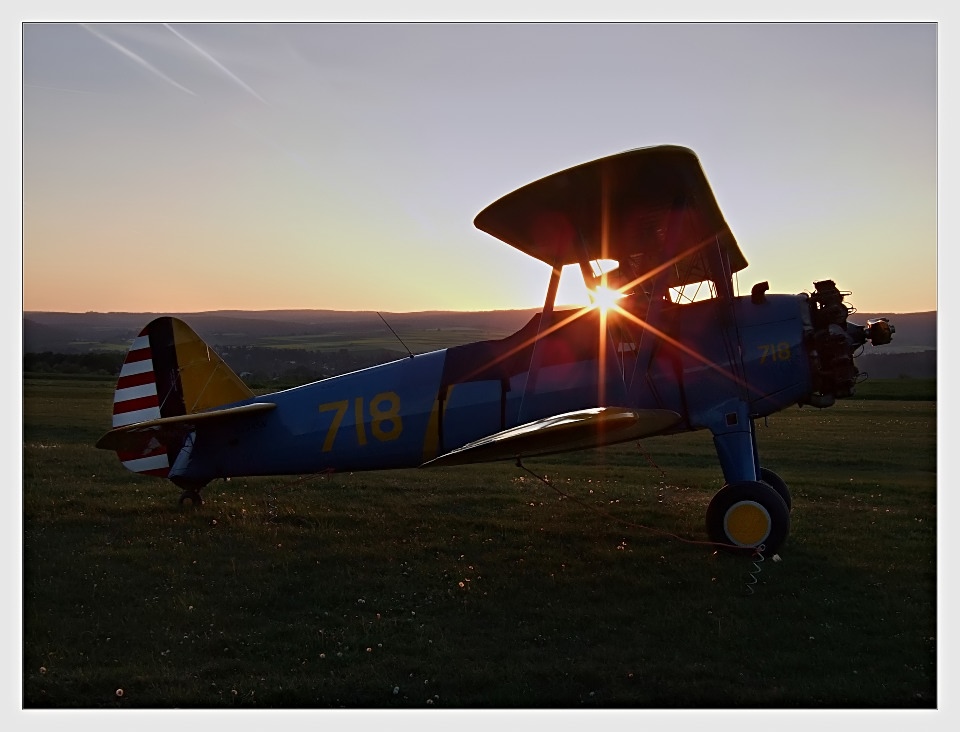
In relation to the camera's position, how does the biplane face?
facing to the right of the viewer
